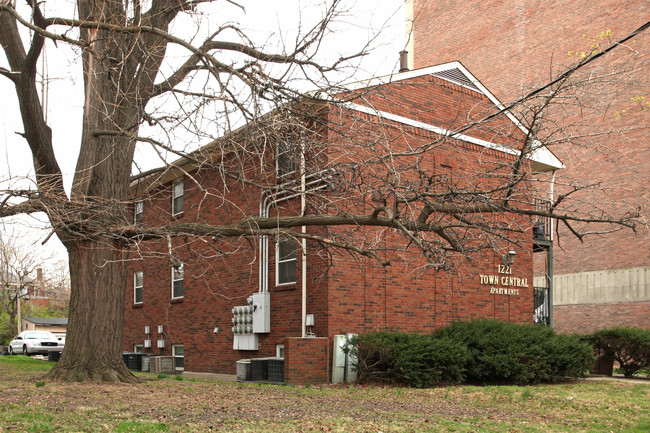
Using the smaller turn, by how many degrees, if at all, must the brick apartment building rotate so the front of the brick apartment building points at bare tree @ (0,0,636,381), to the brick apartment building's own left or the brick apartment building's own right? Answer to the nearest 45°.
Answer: approximately 45° to the brick apartment building's own right

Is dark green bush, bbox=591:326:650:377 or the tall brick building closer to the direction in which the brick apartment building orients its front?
the dark green bush

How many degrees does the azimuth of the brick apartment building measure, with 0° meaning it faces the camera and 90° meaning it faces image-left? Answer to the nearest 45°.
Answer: approximately 315°
